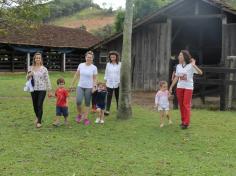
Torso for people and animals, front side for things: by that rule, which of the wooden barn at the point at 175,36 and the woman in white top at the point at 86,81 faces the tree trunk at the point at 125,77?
the wooden barn

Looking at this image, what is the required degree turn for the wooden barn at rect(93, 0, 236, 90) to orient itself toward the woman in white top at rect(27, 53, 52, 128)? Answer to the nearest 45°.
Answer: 0° — it already faces them

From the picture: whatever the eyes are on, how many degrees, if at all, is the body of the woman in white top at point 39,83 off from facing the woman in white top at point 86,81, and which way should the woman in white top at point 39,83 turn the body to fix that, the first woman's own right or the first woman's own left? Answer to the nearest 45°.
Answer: approximately 90° to the first woman's own left

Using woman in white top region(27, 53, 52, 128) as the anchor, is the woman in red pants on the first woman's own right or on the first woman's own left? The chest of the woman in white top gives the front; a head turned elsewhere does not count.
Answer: on the first woman's own left

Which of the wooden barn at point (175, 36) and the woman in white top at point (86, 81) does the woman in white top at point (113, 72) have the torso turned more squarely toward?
the woman in white top

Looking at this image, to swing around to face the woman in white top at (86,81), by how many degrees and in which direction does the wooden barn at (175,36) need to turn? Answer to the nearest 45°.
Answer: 0° — it already faces them

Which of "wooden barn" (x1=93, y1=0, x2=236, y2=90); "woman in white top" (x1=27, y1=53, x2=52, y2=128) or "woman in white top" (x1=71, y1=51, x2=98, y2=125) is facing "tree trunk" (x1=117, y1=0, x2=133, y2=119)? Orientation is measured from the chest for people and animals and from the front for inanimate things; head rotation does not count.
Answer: the wooden barn

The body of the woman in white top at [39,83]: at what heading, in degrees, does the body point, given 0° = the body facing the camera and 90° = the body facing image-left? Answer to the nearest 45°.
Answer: approximately 0°
